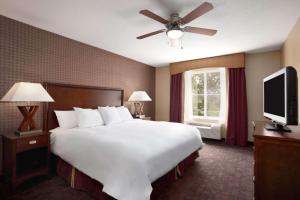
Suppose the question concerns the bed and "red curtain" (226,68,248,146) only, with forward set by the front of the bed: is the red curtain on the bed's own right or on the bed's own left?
on the bed's own left

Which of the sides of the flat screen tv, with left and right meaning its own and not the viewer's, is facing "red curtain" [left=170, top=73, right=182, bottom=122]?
right

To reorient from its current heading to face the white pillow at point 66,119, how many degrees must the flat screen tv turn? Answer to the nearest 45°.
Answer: approximately 45° to its right

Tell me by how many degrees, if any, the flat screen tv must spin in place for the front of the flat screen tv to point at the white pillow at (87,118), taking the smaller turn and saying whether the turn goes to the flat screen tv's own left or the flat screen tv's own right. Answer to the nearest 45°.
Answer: approximately 45° to the flat screen tv's own right

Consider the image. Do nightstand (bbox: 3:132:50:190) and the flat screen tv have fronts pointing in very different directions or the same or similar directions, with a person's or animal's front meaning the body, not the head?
very different directions

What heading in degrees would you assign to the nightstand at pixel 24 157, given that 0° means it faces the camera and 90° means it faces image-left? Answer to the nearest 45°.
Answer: approximately 315°

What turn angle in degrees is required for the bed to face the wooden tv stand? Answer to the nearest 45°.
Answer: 0° — it already faces it

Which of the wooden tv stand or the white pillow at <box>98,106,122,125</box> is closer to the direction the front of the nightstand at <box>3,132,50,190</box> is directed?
the wooden tv stand

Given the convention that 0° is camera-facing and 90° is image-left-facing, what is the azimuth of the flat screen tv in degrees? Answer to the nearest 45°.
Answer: approximately 45°

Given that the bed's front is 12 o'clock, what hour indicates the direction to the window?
The window is roughly at 9 o'clock from the bed.

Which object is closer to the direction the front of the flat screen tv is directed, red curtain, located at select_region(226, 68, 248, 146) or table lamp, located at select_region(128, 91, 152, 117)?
the table lamp

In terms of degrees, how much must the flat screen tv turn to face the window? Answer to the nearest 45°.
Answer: approximately 90° to its right

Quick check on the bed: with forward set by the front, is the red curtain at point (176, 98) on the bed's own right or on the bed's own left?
on the bed's own left

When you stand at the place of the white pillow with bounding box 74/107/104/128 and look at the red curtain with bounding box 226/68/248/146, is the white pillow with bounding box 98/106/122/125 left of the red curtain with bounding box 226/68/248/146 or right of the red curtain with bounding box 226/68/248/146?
left
